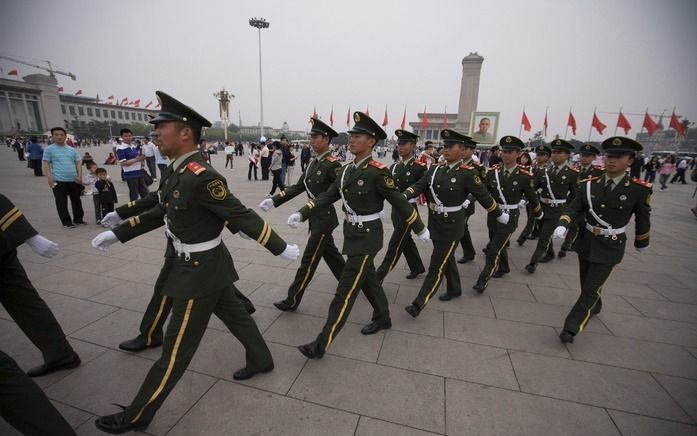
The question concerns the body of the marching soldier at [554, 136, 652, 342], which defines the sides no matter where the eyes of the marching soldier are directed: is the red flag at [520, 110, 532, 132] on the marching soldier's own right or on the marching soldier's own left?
on the marching soldier's own right

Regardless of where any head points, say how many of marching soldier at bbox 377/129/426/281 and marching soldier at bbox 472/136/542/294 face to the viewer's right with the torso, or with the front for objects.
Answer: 0

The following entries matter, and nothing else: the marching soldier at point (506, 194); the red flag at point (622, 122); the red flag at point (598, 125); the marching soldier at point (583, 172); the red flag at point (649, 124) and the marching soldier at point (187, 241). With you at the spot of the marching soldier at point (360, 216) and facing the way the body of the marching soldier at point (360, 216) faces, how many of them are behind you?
5

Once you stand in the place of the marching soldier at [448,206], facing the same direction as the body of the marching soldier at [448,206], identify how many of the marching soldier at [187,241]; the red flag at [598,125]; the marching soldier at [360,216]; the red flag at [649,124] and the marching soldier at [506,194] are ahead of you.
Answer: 2

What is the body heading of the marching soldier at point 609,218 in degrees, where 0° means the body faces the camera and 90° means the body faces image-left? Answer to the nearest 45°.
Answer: approximately 45°

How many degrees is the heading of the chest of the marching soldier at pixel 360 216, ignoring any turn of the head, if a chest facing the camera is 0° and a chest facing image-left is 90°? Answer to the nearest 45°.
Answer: approximately 45°

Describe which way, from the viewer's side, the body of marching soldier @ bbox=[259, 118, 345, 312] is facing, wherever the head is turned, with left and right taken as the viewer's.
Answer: facing the viewer and to the left of the viewer

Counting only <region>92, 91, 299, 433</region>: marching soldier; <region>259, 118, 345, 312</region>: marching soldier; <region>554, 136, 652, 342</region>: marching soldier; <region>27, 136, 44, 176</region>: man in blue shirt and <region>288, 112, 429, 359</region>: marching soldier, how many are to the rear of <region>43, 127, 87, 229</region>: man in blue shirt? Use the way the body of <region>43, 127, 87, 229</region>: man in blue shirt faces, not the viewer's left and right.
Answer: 1

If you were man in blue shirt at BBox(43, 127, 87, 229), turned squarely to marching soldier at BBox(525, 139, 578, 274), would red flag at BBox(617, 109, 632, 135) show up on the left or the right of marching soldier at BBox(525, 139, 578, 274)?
left

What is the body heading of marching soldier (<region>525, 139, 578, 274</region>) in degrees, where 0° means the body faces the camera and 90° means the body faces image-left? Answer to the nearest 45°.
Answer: approximately 45°

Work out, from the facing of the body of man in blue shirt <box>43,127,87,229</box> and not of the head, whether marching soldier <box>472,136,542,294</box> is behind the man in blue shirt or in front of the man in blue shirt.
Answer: in front

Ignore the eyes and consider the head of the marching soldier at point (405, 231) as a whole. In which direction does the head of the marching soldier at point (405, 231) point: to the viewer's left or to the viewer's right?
to the viewer's left

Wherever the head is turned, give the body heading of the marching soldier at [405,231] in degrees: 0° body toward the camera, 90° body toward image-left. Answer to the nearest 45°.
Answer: approximately 45°

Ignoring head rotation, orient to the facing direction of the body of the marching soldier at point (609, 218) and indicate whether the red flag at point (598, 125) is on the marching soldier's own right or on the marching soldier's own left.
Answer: on the marching soldier's own right

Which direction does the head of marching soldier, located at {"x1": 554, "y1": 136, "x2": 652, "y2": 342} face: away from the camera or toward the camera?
toward the camera

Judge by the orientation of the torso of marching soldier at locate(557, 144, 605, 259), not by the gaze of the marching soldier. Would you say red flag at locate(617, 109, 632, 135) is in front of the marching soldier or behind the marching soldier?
behind

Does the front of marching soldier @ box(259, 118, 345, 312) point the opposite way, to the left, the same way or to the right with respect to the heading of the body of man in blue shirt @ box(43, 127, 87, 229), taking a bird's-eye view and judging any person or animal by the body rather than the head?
to the right

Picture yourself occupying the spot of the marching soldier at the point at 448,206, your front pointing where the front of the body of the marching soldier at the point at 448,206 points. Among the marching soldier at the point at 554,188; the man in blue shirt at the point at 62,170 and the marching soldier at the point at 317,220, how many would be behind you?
1

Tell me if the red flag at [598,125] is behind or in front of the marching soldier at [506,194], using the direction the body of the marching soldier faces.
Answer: behind

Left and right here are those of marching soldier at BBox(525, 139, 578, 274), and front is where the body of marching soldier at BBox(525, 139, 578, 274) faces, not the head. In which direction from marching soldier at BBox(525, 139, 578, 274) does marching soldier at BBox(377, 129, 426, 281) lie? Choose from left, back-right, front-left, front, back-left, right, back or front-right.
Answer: front

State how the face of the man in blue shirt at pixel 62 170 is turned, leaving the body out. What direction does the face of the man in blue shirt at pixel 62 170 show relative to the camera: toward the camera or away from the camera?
toward the camera

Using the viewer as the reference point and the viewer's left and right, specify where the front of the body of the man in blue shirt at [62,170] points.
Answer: facing the viewer
